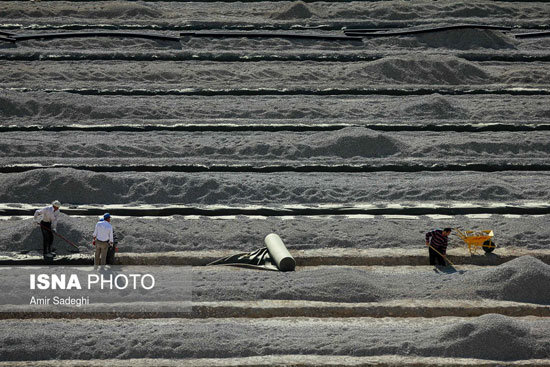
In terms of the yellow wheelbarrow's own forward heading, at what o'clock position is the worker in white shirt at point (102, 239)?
The worker in white shirt is roughly at 5 o'clock from the yellow wheelbarrow.

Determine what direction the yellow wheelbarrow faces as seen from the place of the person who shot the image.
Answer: facing to the right of the viewer

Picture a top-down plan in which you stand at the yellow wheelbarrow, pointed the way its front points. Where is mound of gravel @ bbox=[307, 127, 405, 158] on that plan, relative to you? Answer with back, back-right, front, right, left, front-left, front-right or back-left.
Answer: back-left

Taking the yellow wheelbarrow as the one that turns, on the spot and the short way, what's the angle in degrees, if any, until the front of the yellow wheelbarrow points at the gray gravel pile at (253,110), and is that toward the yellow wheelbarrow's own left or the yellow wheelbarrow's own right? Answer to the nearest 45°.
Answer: approximately 135° to the yellow wheelbarrow's own left

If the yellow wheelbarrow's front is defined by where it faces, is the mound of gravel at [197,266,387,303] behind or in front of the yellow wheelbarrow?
behind
